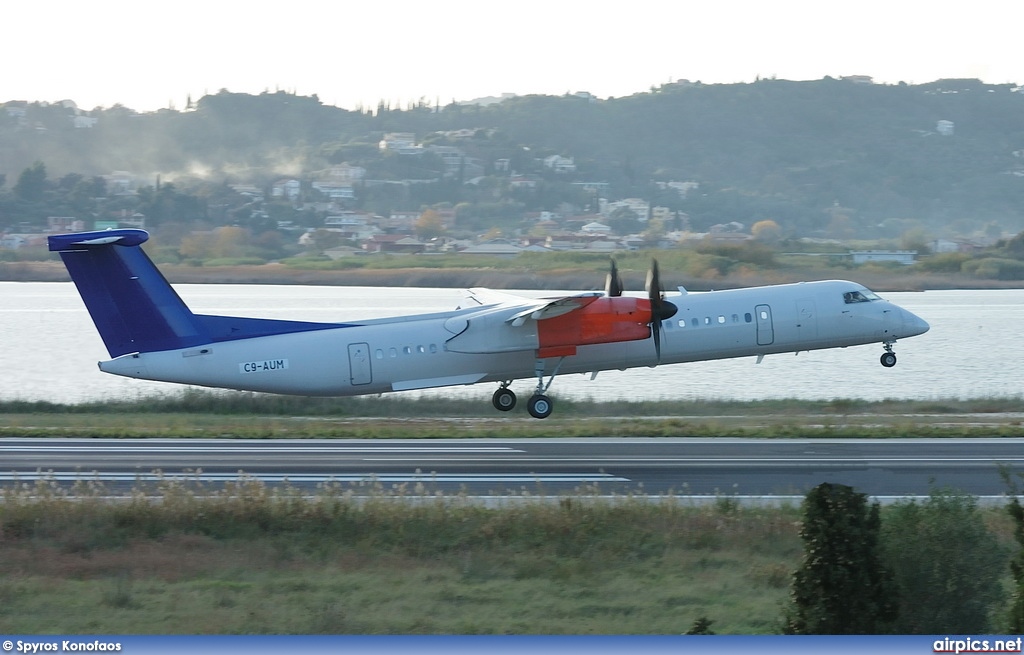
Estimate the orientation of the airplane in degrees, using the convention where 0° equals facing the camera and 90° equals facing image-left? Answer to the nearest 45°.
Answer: approximately 270°

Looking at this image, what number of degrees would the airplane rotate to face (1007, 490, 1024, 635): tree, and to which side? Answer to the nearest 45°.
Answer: approximately 90° to its right

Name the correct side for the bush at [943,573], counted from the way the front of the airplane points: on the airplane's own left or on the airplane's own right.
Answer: on the airplane's own right
